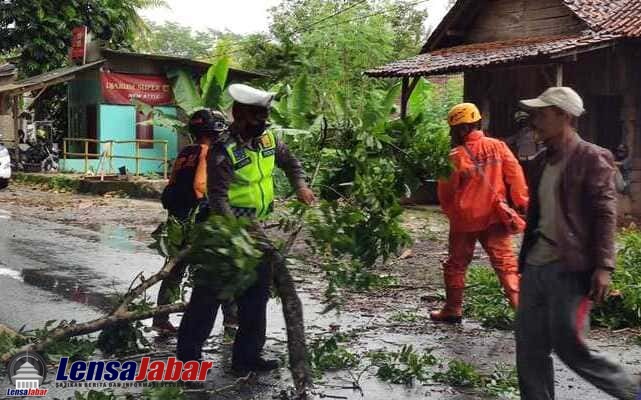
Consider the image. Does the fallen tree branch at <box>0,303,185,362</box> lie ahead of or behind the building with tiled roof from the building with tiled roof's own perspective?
ahead

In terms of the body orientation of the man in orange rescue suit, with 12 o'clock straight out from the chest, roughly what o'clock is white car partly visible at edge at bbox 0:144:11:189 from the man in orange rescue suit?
The white car partly visible at edge is roughly at 12 o'clock from the man in orange rescue suit.

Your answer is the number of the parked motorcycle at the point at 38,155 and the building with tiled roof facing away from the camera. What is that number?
0

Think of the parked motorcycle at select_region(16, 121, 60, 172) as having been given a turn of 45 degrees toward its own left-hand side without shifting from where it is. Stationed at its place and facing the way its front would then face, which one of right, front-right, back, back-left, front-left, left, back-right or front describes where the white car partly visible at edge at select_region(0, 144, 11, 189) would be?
right

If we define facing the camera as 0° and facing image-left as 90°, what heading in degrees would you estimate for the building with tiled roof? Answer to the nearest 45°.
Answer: approximately 45°

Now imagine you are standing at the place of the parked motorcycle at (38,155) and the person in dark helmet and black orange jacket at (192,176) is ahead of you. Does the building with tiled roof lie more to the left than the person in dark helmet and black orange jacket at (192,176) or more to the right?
left

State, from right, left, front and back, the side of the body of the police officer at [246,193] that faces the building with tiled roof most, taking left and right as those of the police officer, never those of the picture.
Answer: left

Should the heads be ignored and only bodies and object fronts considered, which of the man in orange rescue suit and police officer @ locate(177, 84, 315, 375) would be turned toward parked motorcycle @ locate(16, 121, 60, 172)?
the man in orange rescue suit

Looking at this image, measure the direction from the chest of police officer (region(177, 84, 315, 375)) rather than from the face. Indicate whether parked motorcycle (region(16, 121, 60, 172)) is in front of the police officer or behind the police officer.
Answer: behind
